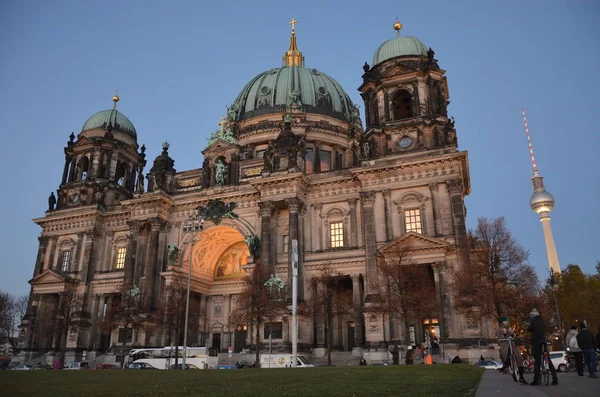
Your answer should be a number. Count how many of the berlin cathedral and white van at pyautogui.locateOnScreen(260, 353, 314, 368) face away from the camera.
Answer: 0

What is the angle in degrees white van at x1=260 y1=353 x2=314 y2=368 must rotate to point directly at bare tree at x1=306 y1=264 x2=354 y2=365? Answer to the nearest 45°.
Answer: approximately 45° to its left

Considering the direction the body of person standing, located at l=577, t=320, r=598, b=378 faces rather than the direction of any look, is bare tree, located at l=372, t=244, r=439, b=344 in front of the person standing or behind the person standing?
in front

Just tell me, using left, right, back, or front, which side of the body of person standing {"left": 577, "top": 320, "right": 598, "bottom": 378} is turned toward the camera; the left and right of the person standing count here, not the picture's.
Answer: back

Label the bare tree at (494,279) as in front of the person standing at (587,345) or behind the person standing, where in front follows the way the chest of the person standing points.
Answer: in front

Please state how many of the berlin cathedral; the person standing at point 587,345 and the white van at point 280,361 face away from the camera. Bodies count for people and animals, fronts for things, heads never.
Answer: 1

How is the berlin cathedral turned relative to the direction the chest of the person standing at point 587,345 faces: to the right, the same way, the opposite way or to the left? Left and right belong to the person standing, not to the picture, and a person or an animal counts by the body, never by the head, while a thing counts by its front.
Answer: the opposite way

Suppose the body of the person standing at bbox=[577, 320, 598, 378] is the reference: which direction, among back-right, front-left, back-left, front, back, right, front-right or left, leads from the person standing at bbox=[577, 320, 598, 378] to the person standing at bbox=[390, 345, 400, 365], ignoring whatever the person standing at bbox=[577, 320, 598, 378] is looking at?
front-left

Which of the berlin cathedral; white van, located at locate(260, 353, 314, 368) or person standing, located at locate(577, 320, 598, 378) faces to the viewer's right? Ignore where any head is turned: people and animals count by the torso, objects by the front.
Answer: the white van

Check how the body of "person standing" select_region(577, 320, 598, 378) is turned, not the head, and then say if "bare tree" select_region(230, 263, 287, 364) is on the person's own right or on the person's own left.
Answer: on the person's own left

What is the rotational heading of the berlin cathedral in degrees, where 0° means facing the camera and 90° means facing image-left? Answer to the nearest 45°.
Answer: approximately 45°

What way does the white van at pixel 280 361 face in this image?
to the viewer's right
